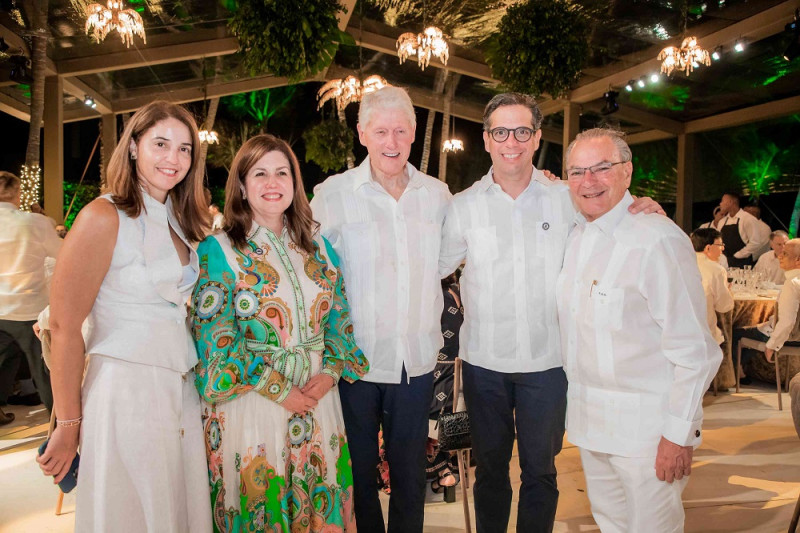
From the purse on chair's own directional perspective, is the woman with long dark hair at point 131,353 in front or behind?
in front

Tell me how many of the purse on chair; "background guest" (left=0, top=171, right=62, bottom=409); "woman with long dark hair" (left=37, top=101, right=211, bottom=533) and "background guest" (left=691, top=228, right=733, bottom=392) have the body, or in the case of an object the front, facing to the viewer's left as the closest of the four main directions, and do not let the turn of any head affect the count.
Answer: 0

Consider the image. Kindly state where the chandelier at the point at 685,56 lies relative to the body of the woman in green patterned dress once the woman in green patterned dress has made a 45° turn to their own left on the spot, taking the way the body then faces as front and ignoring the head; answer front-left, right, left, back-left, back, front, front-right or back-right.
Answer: front-left

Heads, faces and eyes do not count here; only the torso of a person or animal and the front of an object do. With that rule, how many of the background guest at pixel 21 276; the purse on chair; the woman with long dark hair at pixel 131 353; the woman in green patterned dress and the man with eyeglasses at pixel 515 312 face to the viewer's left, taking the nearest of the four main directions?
0

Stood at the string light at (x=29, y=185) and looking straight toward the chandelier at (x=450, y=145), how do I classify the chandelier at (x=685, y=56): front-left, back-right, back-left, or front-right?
front-right

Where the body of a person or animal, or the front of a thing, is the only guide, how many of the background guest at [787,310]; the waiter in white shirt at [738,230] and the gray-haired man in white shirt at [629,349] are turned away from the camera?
0

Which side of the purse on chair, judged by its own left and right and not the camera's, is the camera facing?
front

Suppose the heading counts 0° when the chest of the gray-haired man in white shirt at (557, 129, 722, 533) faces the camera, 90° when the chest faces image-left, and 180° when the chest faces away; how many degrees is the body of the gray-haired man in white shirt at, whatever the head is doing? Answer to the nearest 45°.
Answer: approximately 45°

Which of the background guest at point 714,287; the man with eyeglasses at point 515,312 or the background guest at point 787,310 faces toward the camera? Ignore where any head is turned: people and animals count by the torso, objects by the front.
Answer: the man with eyeglasses

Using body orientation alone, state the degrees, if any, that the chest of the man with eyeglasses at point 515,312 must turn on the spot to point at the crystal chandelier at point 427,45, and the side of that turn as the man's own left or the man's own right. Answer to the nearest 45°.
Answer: approximately 180°

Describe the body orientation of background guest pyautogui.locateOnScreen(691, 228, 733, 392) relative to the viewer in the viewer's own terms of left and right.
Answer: facing to the right of the viewer

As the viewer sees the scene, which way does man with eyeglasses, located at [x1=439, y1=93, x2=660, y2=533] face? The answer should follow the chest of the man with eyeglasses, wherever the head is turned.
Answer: toward the camera

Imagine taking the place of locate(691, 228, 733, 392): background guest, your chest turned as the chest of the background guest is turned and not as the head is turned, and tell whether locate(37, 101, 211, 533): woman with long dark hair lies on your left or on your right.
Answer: on your right

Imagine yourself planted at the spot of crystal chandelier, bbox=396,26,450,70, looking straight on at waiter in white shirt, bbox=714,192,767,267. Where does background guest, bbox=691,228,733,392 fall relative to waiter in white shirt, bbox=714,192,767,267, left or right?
right
